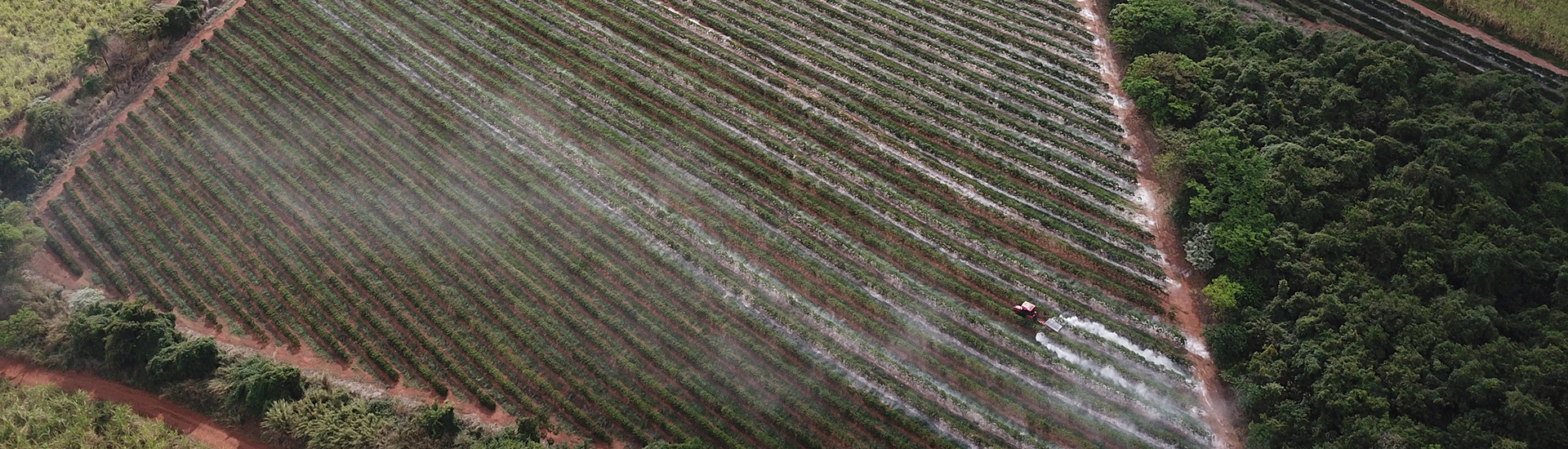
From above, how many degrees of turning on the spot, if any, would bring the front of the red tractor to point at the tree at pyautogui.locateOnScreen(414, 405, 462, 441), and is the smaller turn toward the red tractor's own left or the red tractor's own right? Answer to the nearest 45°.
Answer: approximately 90° to the red tractor's own left

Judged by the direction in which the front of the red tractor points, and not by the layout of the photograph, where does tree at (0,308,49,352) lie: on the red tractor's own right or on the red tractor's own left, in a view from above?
on the red tractor's own left

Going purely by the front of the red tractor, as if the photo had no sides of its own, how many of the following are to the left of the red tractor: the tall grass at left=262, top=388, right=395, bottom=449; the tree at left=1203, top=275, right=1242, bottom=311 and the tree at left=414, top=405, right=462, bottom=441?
2

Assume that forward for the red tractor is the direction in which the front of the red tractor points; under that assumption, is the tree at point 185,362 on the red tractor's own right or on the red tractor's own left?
on the red tractor's own left

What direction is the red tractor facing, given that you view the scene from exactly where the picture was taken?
facing away from the viewer and to the left of the viewer

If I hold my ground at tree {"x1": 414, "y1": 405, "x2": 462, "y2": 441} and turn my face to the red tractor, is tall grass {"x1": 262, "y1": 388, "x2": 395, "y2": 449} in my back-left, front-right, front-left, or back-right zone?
back-left

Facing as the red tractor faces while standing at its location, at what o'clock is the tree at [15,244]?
The tree is roughly at 10 o'clock from the red tractor.

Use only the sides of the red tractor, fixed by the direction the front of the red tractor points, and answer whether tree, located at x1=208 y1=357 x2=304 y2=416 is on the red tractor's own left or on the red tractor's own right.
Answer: on the red tractor's own left

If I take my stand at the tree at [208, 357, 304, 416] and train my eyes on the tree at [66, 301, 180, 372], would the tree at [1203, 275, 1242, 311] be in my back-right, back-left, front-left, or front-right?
back-right
